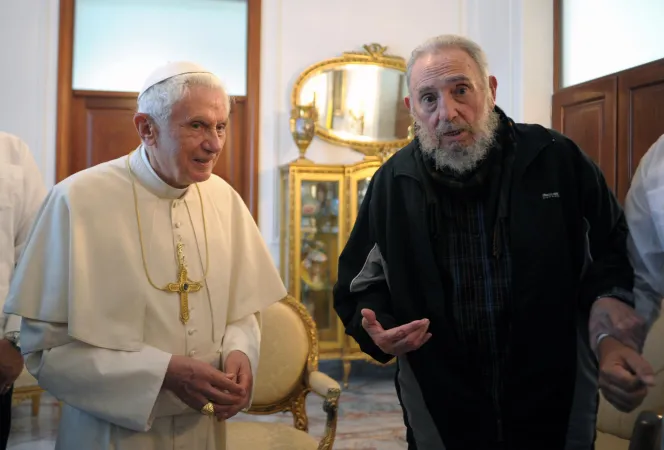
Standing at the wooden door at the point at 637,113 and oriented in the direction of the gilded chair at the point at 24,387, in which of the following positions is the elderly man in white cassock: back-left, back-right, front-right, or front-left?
front-left

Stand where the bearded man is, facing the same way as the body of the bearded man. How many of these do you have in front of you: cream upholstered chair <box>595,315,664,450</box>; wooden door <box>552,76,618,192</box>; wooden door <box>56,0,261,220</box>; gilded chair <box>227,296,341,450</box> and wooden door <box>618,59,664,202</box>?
0

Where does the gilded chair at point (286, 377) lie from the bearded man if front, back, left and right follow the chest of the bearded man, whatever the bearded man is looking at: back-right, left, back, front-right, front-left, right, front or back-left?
back-right

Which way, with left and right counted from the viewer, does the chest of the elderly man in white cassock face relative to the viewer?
facing the viewer and to the right of the viewer

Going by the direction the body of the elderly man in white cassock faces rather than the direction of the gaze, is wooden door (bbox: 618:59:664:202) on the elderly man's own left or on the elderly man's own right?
on the elderly man's own left

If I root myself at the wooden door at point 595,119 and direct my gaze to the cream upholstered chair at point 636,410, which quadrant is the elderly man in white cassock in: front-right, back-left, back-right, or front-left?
front-right

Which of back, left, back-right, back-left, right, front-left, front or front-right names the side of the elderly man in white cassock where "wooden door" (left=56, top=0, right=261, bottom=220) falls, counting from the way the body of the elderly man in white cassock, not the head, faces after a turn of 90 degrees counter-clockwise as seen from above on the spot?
front-left

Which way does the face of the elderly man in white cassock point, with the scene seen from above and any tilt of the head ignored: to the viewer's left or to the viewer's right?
to the viewer's right

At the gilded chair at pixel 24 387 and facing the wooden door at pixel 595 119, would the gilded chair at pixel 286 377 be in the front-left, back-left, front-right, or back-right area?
front-right

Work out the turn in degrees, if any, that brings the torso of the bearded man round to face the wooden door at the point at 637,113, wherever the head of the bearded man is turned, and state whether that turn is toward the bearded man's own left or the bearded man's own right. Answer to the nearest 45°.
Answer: approximately 180°

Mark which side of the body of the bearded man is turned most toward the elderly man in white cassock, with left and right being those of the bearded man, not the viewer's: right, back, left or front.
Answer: right

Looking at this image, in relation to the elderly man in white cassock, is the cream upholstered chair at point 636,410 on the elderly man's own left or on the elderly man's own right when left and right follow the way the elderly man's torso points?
on the elderly man's own left

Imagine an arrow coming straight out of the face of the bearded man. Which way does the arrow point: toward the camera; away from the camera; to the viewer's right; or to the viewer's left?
toward the camera

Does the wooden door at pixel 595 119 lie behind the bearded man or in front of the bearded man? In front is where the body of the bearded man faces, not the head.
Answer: behind

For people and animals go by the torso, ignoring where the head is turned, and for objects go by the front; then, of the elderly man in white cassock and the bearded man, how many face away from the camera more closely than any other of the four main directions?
0

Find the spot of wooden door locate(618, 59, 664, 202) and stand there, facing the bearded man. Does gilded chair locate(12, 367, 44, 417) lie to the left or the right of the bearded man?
right

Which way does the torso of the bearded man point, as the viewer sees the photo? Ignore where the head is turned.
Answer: toward the camera

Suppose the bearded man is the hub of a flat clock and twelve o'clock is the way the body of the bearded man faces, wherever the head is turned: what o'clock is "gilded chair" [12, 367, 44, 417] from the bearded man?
The gilded chair is roughly at 4 o'clock from the bearded man.

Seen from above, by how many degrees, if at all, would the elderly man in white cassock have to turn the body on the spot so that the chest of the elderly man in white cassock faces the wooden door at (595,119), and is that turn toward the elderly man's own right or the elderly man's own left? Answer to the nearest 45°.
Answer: approximately 90° to the elderly man's own left

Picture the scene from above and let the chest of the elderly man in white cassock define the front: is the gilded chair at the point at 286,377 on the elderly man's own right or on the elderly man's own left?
on the elderly man's own left
